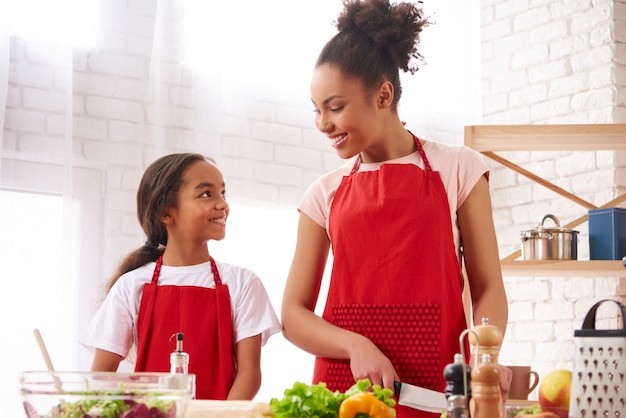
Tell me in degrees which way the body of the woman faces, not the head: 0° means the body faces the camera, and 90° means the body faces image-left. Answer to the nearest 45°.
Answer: approximately 0°

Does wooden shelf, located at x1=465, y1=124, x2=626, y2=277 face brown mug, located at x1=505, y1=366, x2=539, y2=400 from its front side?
yes

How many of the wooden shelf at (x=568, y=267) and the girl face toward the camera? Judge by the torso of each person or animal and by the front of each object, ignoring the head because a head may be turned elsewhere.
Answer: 2

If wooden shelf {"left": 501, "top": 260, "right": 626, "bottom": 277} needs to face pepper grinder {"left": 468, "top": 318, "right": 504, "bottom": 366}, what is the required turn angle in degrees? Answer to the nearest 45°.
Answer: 0° — it already faces it

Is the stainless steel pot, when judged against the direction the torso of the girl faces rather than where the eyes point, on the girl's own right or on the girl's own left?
on the girl's own left

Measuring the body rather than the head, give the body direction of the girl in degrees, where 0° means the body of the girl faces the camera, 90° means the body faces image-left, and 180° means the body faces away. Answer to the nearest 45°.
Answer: approximately 0°

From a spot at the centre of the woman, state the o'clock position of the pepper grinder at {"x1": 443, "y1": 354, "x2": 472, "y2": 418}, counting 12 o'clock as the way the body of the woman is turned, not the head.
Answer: The pepper grinder is roughly at 12 o'clock from the woman.
